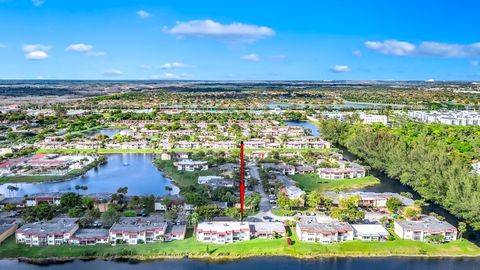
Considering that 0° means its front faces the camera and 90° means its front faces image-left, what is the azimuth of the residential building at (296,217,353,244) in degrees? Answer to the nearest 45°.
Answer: approximately 0°

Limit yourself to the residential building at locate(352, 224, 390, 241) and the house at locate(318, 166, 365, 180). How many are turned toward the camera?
2

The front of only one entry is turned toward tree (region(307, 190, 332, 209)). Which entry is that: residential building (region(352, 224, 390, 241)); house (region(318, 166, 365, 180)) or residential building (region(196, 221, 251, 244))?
the house

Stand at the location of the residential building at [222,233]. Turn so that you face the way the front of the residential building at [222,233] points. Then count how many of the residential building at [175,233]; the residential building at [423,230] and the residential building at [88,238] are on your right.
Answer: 2

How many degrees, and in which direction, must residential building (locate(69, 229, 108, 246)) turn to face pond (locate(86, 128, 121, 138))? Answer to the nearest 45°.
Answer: approximately 180°

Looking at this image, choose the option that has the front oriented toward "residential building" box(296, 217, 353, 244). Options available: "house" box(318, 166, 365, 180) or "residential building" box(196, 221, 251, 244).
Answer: the house

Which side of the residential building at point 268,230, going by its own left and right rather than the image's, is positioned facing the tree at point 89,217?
right

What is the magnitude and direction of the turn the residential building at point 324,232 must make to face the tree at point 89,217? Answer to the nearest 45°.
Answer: approximately 90° to its right

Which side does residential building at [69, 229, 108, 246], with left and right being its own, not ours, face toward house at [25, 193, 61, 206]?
back
